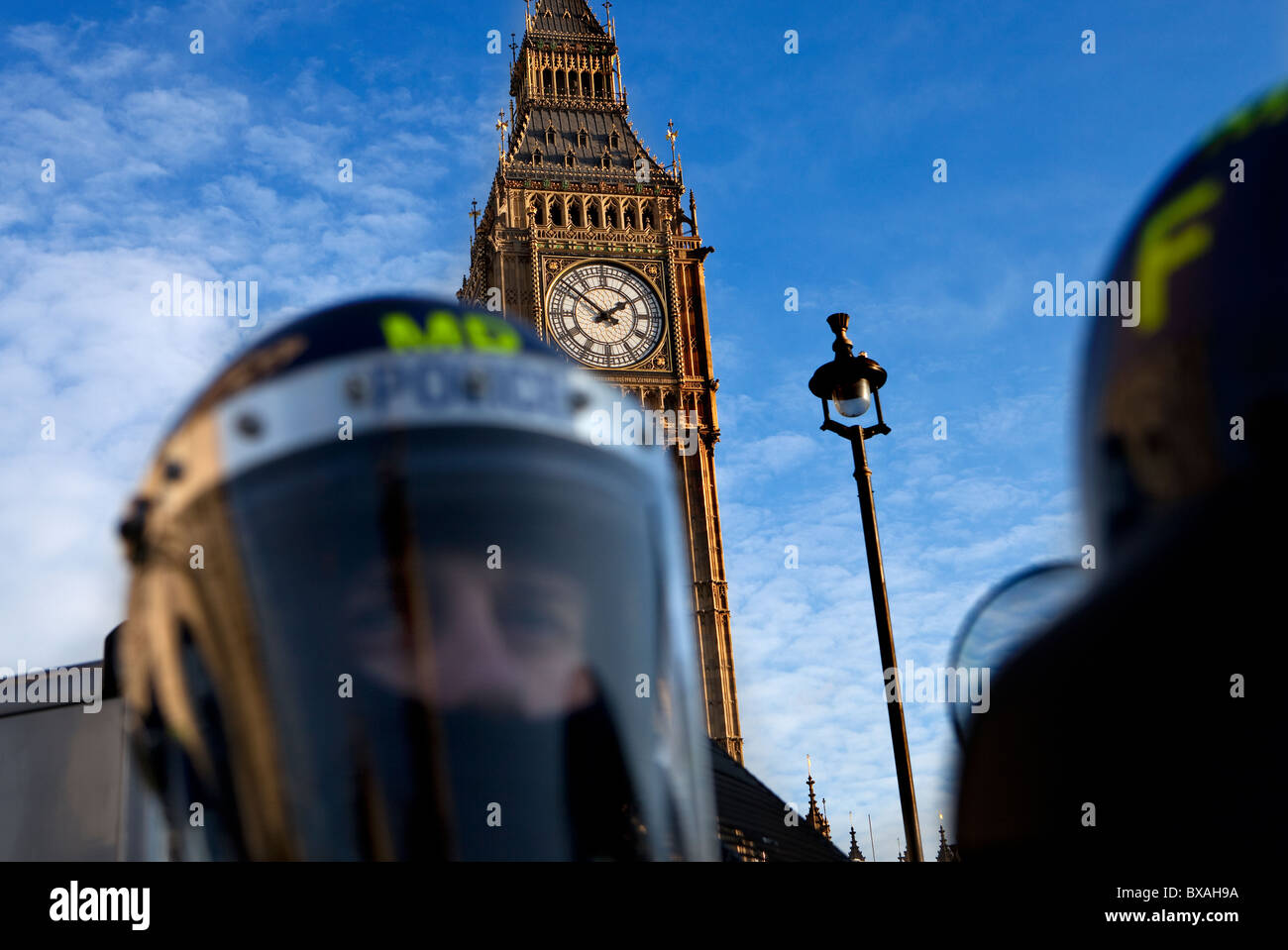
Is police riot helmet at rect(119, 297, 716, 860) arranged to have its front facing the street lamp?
no

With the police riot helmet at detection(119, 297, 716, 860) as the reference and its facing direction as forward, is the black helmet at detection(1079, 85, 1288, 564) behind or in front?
in front

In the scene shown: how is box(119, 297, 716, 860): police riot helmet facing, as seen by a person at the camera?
facing the viewer and to the right of the viewer

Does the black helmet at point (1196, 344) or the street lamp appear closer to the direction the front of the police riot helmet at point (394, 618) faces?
the black helmet
